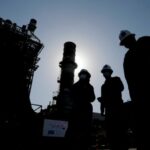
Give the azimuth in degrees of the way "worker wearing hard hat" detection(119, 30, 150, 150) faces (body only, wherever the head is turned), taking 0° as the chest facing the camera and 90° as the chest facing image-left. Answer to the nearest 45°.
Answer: approximately 90°

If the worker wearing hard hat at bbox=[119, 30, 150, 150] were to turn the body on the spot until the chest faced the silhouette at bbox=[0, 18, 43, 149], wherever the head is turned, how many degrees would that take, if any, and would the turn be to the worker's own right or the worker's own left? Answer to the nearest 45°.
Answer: approximately 45° to the worker's own right

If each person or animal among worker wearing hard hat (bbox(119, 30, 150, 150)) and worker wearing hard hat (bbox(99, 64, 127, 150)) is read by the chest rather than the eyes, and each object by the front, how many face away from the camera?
0

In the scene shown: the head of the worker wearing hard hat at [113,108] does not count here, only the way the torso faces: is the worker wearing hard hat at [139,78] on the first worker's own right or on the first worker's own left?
on the first worker's own left

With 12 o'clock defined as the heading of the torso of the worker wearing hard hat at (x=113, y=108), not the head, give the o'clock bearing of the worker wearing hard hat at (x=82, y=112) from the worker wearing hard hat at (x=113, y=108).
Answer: the worker wearing hard hat at (x=82, y=112) is roughly at 1 o'clock from the worker wearing hard hat at (x=113, y=108).

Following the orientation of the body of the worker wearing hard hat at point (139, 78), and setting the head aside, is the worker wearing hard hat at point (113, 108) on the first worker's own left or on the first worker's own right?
on the first worker's own right
